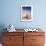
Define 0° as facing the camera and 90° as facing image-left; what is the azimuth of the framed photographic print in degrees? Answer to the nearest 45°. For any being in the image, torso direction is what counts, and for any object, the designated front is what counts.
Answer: approximately 0°
